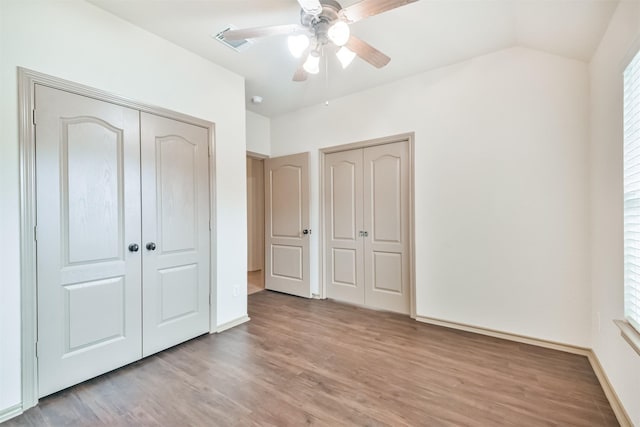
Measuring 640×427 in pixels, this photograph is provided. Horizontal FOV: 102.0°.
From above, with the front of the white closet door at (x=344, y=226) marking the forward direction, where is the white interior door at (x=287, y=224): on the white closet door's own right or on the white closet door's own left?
on the white closet door's own right

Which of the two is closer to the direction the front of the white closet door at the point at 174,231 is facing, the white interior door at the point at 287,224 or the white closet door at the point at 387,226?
the white closet door

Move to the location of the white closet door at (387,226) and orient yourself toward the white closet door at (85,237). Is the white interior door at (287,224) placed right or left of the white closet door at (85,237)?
right

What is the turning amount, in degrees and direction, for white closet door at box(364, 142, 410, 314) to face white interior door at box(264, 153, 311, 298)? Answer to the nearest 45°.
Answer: approximately 45° to its right

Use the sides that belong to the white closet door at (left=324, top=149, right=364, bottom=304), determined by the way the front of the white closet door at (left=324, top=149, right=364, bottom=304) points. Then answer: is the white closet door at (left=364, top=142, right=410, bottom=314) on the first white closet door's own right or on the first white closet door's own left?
on the first white closet door's own left

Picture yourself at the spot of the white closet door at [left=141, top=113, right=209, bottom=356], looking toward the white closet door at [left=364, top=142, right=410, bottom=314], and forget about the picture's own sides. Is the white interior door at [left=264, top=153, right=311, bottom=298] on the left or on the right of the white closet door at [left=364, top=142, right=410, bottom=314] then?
left

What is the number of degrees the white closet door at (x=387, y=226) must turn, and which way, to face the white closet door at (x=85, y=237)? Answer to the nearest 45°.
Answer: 0° — it already faces it

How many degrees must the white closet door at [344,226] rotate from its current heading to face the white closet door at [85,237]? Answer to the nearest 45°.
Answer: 0° — it already faces it

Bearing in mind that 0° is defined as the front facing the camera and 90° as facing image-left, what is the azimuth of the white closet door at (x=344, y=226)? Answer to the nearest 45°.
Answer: approximately 45°
